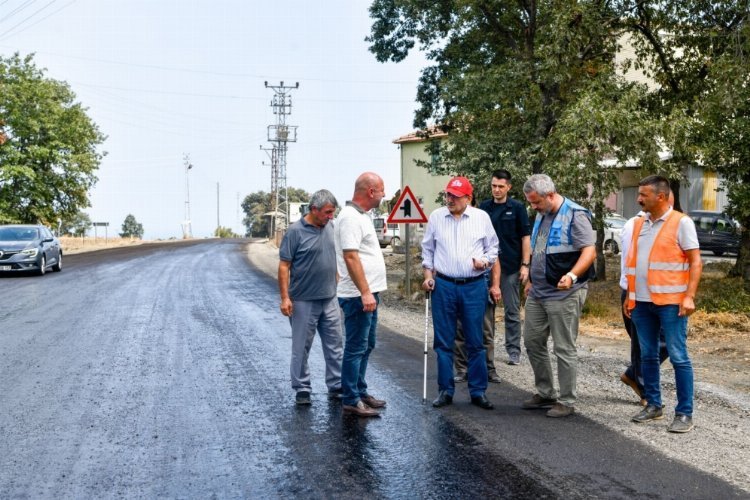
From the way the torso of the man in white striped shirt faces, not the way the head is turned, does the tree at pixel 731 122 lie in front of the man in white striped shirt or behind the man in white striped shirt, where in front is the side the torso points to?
behind

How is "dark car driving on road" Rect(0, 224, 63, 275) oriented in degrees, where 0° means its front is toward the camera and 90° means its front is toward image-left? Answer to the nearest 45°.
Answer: approximately 45°

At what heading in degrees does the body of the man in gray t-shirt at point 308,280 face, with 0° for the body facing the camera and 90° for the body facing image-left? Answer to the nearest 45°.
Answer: approximately 315°

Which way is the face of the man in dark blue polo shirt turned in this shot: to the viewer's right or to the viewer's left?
to the viewer's left

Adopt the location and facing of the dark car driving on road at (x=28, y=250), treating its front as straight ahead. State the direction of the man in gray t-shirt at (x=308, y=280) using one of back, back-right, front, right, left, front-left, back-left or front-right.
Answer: front-left

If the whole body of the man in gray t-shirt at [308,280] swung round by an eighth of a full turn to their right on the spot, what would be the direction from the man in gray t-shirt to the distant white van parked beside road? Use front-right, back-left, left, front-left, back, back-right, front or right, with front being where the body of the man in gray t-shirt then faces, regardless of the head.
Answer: back

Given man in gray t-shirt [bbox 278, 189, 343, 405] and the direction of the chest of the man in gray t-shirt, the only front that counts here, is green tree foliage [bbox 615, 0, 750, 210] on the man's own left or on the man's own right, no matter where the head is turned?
on the man's own left

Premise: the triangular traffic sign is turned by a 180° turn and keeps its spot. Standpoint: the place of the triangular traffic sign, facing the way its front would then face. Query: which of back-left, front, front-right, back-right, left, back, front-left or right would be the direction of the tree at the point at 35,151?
front-left

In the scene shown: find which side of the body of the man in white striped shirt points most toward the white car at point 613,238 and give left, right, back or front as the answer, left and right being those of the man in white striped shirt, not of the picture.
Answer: back

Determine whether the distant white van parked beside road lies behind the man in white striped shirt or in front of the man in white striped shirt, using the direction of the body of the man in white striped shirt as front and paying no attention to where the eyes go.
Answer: behind

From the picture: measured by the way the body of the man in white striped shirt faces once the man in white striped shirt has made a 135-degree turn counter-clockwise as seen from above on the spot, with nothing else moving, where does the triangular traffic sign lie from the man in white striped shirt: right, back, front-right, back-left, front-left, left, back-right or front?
front-left

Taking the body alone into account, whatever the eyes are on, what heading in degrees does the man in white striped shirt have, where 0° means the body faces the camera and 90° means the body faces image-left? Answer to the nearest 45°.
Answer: approximately 0°
